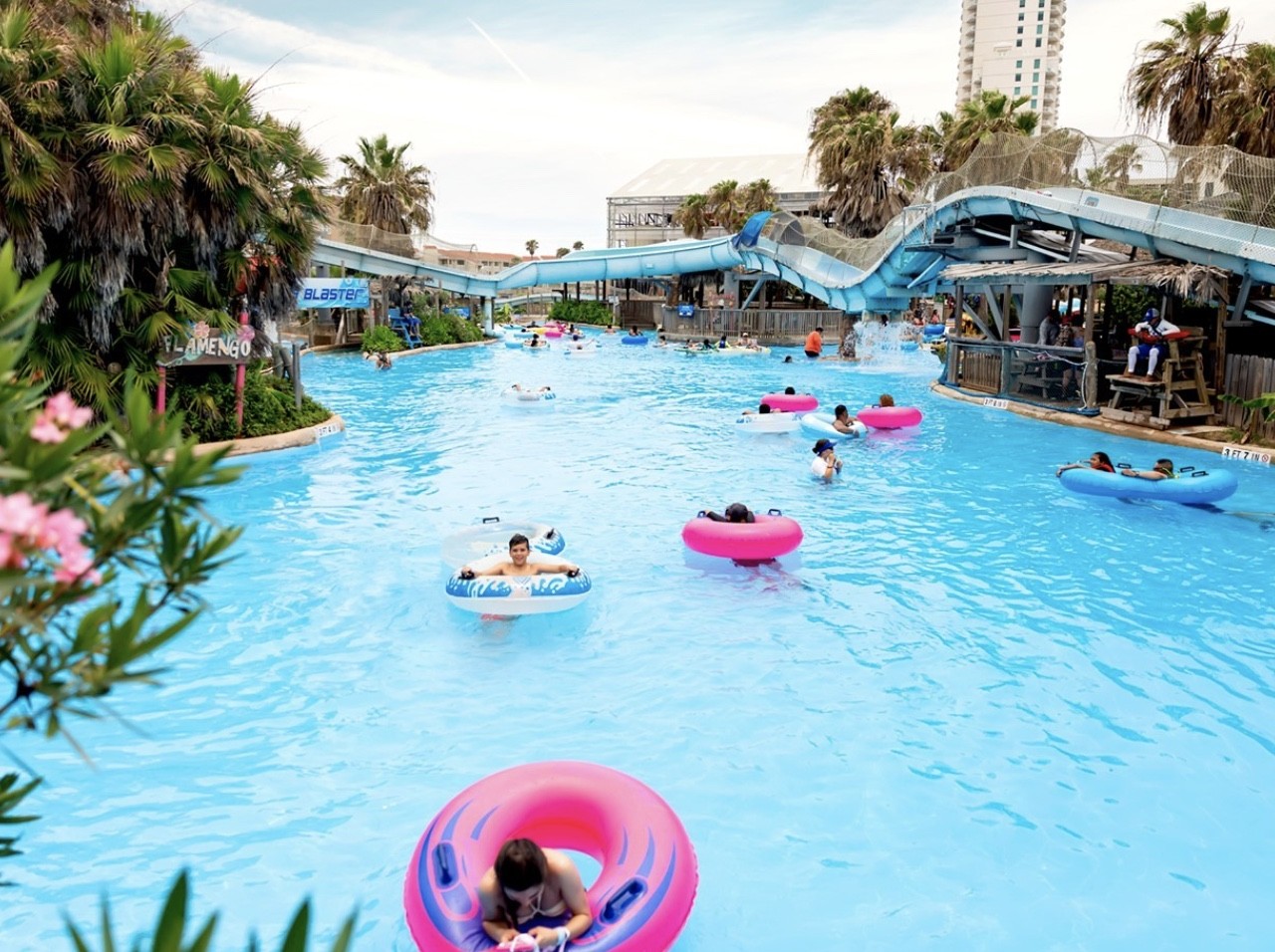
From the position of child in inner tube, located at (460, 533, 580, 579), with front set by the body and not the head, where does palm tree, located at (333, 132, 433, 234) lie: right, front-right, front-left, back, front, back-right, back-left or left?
back

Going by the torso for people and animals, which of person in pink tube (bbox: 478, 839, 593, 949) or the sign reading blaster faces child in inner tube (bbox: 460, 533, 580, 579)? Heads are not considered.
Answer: the sign reading blaster

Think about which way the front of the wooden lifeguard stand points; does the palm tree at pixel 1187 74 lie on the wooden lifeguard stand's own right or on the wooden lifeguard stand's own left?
on the wooden lifeguard stand's own right

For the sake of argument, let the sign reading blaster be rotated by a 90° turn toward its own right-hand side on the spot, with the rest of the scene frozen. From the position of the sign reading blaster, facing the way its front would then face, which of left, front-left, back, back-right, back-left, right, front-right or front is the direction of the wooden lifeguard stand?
back-left

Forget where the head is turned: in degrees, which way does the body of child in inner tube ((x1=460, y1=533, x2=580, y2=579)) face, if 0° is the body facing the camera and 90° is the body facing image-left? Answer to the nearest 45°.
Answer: approximately 0°

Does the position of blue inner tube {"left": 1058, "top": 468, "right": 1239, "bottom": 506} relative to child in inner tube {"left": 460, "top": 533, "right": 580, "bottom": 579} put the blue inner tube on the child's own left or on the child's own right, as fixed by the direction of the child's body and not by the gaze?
on the child's own left

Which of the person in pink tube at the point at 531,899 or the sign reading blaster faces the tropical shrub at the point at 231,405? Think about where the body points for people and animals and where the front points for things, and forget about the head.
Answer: the sign reading blaster

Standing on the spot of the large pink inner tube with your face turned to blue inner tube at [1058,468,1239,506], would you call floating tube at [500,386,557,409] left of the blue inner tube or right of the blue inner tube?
left
